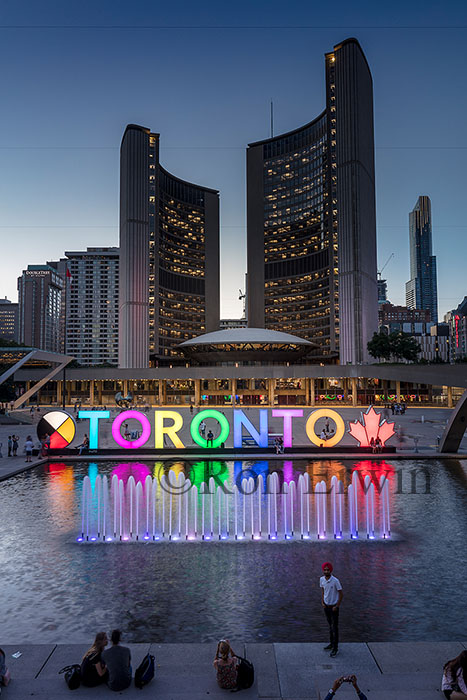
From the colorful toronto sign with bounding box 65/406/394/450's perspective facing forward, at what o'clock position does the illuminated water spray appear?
The illuminated water spray is roughly at 12 o'clock from the colorful toronto sign.

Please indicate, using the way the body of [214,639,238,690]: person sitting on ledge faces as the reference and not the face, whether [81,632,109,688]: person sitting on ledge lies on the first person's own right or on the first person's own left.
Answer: on the first person's own left

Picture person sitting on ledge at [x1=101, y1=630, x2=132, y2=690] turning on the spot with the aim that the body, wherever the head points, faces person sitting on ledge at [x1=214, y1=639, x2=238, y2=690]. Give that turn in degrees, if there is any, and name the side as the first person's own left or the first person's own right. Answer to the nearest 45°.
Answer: approximately 90° to the first person's own right

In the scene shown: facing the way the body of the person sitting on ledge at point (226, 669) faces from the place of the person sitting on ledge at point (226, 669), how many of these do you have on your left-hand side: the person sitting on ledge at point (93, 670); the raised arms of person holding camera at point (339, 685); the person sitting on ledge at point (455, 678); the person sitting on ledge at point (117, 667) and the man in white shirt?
2

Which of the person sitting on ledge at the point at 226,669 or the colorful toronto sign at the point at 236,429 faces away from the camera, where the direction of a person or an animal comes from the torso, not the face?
the person sitting on ledge

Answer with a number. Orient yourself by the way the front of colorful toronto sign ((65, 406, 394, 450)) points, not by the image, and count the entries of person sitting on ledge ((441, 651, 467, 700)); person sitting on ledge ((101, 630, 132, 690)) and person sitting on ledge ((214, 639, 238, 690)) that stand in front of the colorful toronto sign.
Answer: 3

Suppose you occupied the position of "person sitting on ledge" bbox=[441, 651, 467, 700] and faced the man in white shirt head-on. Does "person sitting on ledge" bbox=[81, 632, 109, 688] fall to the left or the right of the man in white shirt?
left

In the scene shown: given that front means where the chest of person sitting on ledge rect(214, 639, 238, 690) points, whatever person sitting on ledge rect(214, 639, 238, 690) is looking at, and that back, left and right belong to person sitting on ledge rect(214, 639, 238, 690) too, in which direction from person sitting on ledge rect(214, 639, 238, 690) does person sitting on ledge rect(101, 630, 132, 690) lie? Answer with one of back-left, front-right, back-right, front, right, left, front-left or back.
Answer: left

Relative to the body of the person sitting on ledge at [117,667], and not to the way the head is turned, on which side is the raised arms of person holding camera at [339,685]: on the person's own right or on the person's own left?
on the person's own right

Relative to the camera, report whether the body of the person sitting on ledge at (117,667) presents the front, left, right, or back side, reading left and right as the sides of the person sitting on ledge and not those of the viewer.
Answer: back

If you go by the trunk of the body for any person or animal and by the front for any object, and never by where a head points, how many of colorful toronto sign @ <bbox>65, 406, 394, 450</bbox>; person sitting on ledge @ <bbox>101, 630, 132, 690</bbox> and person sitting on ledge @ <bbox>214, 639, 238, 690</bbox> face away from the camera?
2

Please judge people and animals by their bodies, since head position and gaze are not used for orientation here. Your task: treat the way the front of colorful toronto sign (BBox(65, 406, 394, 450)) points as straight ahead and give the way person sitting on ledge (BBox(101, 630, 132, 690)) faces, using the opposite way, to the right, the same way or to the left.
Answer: the opposite way

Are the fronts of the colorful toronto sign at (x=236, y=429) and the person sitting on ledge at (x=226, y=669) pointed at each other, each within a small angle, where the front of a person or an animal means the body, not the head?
yes

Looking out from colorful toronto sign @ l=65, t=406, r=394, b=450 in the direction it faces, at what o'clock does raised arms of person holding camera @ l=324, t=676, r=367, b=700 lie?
The raised arms of person holding camera is roughly at 12 o'clock from the colorful toronto sign.

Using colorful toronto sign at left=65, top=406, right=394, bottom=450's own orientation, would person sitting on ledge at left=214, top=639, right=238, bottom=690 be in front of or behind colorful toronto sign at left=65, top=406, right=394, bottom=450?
in front

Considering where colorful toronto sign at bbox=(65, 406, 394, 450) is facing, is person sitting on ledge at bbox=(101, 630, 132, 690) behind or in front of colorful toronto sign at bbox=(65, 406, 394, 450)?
in front

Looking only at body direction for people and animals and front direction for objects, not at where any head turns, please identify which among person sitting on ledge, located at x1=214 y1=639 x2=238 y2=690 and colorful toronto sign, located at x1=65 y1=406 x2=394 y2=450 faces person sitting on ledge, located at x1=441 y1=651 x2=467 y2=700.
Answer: the colorful toronto sign

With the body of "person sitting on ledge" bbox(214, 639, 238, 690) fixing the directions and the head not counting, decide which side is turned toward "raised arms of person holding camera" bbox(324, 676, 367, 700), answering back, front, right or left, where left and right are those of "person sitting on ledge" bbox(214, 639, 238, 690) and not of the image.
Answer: right

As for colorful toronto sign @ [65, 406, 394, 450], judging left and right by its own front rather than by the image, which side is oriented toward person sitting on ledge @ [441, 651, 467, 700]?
front

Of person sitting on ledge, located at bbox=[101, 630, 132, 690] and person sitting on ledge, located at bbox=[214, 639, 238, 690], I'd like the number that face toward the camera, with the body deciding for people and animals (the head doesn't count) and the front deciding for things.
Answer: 0
